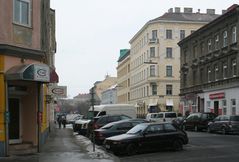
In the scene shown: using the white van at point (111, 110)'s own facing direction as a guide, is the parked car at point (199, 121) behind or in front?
behind

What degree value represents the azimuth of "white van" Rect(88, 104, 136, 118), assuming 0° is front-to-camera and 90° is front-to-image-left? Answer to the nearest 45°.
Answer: approximately 45°

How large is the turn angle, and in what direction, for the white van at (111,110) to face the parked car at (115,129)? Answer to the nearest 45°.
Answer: approximately 45° to its left
